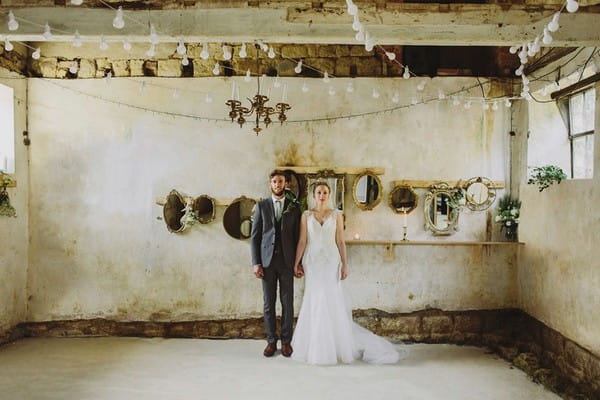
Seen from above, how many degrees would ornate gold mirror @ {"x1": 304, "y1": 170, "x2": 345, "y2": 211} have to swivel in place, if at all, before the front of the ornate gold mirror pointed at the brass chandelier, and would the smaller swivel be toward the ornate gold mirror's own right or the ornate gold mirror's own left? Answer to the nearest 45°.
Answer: approximately 45° to the ornate gold mirror's own right

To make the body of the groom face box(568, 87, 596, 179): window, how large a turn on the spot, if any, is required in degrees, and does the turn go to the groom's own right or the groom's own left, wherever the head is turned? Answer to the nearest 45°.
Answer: approximately 90° to the groom's own left

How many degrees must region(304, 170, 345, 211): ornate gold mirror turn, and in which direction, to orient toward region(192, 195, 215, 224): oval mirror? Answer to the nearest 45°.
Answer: approximately 90° to its right

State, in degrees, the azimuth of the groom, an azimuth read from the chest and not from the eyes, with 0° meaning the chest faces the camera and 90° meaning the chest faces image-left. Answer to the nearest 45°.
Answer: approximately 0°

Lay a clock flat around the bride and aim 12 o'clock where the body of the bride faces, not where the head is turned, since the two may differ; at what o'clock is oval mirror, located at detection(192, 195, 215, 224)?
The oval mirror is roughly at 4 o'clock from the bride.

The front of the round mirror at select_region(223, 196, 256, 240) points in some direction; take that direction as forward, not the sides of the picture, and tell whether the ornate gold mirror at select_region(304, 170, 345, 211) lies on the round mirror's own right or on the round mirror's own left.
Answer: on the round mirror's own left
